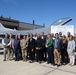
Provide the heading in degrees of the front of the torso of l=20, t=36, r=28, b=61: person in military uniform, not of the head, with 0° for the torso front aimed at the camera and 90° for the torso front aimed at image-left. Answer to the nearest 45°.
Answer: approximately 0°
